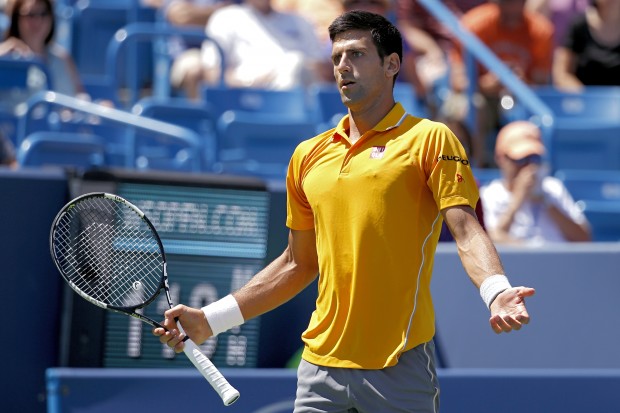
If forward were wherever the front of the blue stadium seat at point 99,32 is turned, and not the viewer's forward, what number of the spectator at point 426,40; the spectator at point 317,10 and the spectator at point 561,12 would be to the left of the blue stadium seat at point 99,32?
3

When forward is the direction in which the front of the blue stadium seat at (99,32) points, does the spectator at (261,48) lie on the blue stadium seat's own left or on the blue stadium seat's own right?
on the blue stadium seat's own left

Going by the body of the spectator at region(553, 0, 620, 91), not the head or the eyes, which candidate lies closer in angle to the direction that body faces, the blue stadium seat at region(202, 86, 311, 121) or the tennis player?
the tennis player

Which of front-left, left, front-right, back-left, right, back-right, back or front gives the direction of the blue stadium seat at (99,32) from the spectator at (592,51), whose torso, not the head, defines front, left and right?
right

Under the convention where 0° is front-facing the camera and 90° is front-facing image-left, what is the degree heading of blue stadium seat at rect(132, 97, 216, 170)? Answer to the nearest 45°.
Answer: approximately 0°

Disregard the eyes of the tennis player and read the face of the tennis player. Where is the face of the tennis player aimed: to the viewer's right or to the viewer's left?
to the viewer's left

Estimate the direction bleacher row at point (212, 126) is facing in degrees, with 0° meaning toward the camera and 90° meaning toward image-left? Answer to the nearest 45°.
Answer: approximately 0°
